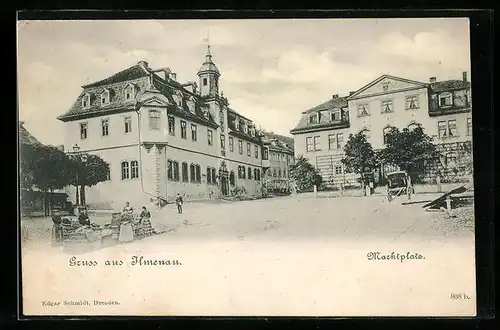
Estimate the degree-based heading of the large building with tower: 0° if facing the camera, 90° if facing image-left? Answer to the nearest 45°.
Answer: approximately 315°
